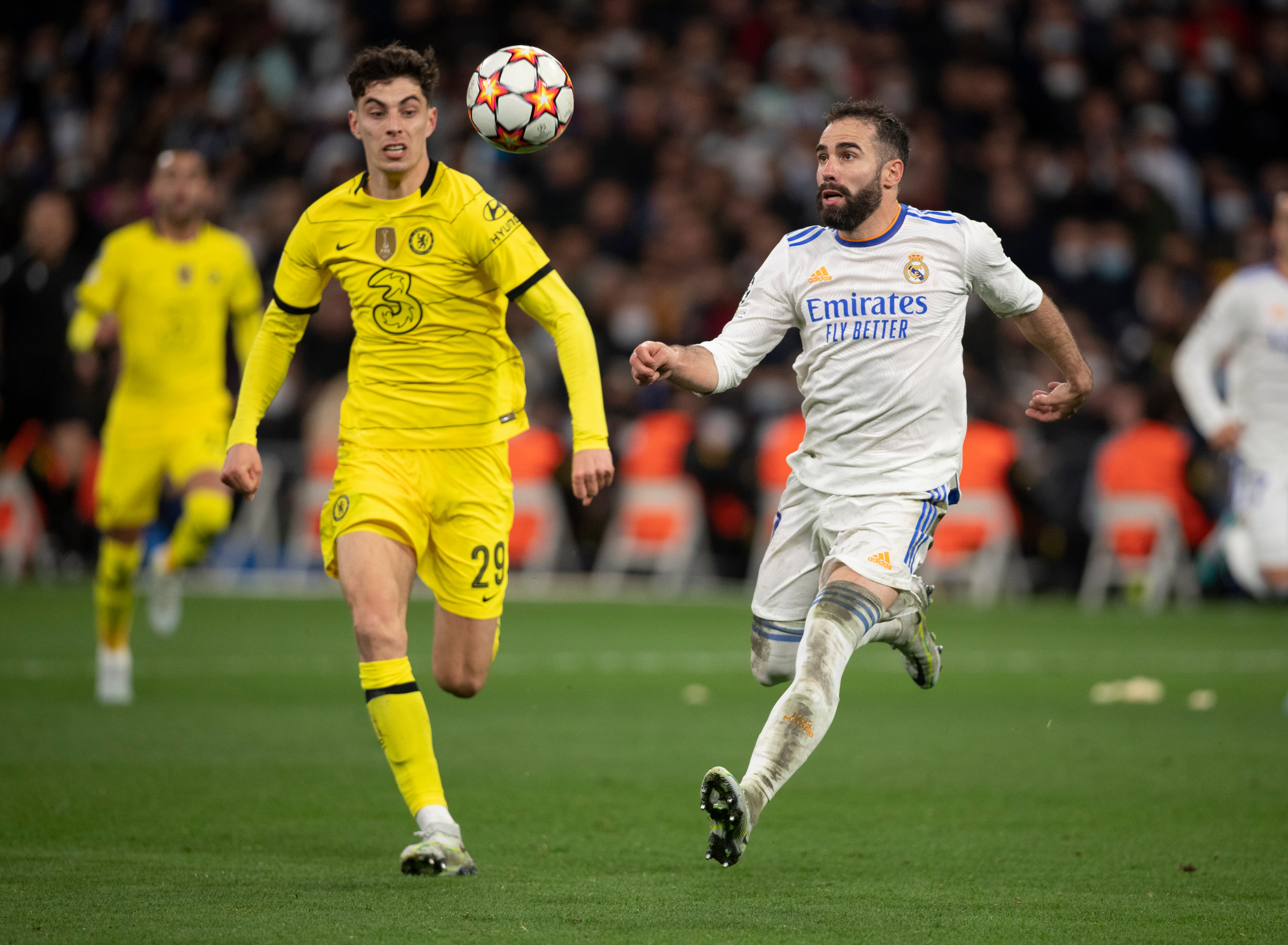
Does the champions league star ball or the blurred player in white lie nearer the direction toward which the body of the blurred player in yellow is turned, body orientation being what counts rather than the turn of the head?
the champions league star ball

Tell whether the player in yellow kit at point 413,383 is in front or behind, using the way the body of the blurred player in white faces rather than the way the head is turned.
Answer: in front

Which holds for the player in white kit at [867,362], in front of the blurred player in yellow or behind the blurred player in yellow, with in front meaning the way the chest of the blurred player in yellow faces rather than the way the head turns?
in front

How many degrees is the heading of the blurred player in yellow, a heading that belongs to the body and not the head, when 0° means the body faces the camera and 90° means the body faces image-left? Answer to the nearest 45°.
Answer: approximately 0°

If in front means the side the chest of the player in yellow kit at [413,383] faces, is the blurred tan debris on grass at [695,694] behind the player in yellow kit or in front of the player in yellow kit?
behind

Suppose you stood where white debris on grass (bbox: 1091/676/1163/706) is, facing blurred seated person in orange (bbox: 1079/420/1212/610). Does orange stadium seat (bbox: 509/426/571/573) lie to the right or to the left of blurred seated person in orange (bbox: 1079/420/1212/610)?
left

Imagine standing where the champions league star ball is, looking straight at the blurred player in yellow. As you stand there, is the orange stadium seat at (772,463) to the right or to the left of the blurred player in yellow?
right

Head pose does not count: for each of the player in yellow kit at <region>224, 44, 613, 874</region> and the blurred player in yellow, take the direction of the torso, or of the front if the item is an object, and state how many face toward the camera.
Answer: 2

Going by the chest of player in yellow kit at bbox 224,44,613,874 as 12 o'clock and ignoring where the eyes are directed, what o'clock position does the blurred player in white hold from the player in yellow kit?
The blurred player in white is roughly at 8 o'clock from the player in yellow kit.

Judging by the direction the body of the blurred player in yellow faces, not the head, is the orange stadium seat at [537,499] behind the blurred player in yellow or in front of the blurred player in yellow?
behind
